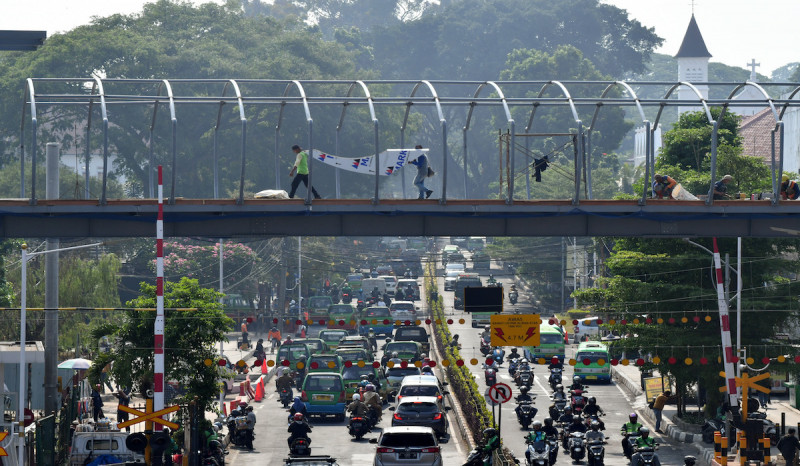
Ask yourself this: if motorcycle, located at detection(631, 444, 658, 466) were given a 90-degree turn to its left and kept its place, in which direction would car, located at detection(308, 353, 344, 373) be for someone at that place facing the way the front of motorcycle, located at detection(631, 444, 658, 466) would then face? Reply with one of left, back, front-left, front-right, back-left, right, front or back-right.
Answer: back-left

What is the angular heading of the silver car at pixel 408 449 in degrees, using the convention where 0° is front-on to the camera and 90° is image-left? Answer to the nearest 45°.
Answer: approximately 180°

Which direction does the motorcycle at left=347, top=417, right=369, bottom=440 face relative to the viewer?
away from the camera

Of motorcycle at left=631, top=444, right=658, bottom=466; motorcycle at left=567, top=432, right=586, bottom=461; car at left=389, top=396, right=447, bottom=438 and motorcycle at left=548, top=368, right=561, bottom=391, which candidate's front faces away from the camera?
the car

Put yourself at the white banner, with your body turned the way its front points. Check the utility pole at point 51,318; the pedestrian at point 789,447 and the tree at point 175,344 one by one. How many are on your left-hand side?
1

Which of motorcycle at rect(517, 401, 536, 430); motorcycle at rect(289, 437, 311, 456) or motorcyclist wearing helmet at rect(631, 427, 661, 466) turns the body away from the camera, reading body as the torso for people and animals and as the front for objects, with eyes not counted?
motorcycle at rect(289, 437, 311, 456)

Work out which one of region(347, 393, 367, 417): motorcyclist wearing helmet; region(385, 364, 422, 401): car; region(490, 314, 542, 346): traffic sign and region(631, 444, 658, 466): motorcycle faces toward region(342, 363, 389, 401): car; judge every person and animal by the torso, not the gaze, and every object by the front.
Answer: the motorcyclist wearing helmet

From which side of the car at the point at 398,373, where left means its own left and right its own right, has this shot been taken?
back

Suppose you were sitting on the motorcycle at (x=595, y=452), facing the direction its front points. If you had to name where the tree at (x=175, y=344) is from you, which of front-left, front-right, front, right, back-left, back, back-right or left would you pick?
right

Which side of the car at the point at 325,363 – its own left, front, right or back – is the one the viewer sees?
back

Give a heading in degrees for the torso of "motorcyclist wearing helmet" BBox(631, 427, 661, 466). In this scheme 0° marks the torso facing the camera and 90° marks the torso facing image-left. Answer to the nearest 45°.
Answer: approximately 0°

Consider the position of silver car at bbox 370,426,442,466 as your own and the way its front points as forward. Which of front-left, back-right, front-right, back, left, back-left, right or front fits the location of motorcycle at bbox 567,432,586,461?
front-right

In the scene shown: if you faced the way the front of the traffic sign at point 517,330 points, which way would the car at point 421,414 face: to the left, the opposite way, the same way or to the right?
the opposite way
